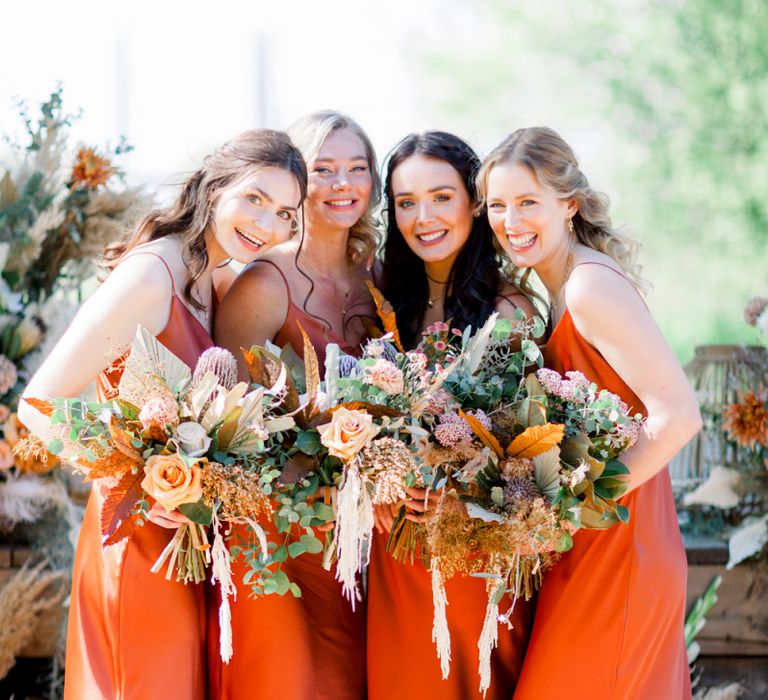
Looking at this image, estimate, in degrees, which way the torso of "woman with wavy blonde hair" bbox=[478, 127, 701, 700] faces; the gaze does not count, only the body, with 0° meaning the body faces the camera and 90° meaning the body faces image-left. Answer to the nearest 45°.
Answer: approximately 45°

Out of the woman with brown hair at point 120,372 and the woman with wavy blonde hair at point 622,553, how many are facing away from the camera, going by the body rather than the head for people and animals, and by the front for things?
0

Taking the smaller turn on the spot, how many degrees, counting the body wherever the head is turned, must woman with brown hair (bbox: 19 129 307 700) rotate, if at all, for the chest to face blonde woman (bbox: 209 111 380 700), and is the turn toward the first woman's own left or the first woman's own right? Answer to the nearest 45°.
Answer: approximately 90° to the first woman's own left

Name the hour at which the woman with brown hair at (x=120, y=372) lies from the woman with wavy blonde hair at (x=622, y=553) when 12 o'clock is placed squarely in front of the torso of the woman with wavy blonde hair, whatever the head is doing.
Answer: The woman with brown hair is roughly at 1 o'clock from the woman with wavy blonde hair.

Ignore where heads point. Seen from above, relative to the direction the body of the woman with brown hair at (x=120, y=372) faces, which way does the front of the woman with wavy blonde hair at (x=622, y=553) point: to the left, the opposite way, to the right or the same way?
to the right

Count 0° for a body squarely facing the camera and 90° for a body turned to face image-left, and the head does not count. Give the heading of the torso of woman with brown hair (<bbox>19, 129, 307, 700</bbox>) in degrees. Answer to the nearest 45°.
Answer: approximately 315°

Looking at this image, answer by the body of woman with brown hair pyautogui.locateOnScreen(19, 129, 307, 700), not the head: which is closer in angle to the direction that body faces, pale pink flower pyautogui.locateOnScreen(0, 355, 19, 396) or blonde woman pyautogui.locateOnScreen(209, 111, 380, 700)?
the blonde woman
